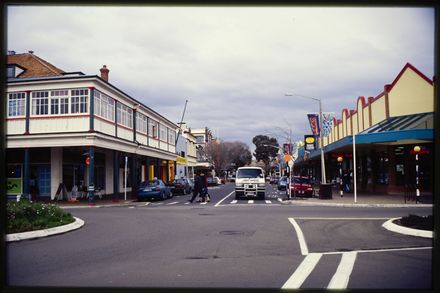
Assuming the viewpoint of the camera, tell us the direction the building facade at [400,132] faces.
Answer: facing the viewer and to the left of the viewer

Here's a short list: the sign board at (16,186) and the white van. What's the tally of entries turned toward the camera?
2

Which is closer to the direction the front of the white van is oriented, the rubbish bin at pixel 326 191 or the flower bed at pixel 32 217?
the flower bed

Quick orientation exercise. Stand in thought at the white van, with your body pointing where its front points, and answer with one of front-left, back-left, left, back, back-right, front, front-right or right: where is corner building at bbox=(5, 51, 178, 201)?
right

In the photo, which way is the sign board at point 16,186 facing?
toward the camera

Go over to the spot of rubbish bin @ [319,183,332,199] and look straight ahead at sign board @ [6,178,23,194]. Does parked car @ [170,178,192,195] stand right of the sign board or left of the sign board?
right

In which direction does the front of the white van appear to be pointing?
toward the camera

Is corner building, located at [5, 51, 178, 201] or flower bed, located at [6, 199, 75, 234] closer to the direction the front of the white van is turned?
the flower bed

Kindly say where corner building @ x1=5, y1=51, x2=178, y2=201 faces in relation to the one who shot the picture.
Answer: facing the viewer and to the right of the viewer

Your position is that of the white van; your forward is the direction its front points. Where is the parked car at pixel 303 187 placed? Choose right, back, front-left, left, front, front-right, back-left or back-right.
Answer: back-left

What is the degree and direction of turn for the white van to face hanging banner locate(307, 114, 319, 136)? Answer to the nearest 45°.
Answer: approximately 135° to its left

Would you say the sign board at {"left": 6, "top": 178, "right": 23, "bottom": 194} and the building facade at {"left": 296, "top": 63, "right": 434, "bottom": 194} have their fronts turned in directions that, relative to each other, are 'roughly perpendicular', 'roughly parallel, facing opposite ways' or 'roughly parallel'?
roughly perpendicular
